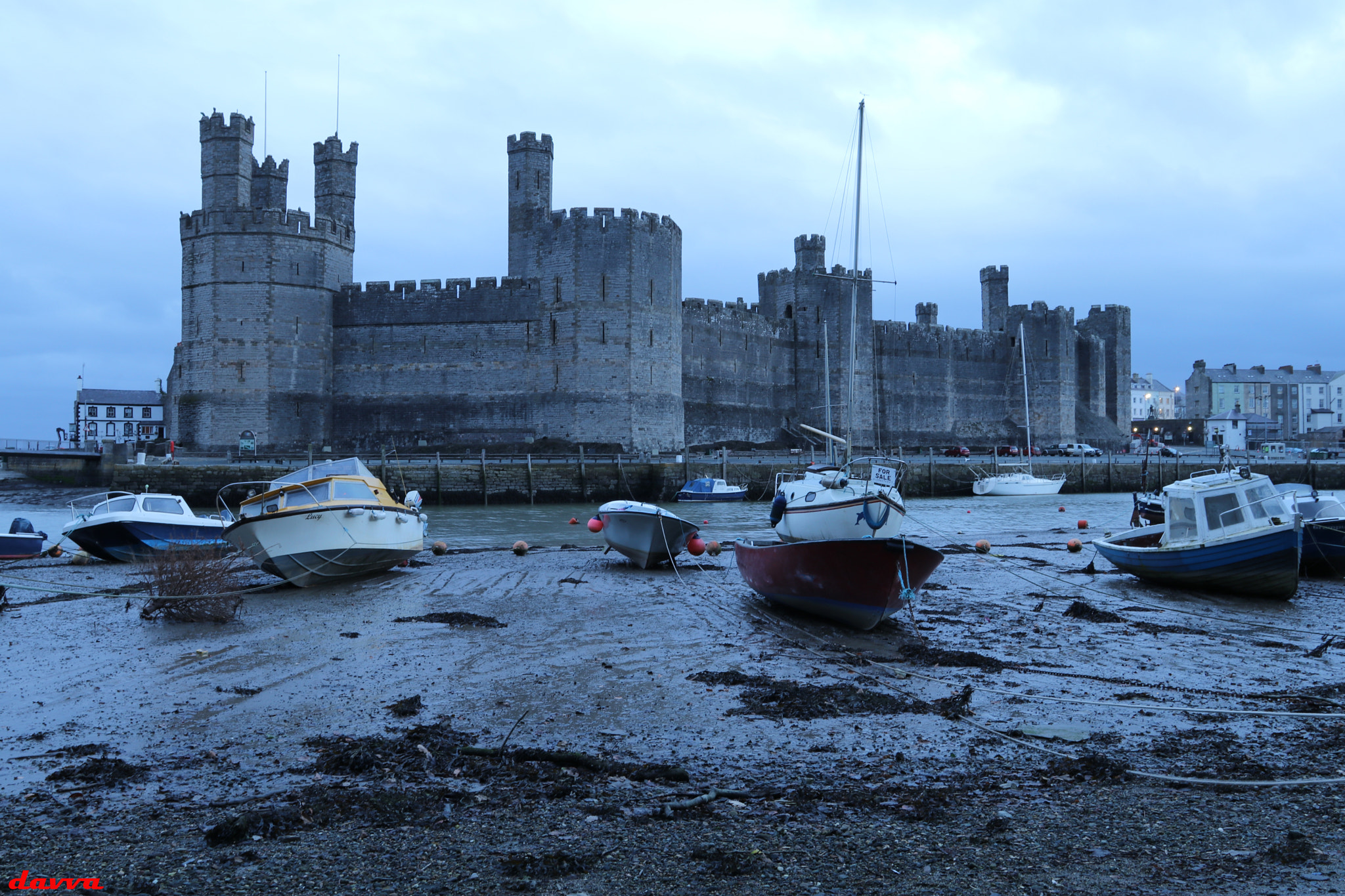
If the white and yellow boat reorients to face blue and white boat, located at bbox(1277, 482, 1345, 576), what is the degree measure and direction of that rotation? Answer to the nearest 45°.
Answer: approximately 135° to its left

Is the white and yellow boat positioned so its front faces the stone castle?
no

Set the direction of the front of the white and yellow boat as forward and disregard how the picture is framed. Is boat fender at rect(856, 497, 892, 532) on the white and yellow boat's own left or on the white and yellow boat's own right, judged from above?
on the white and yellow boat's own left

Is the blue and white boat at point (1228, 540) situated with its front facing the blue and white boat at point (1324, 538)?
no

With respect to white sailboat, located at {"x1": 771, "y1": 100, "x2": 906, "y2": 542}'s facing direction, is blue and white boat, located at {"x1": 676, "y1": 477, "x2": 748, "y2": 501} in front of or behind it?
behind

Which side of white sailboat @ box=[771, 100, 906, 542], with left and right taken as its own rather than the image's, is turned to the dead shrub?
right

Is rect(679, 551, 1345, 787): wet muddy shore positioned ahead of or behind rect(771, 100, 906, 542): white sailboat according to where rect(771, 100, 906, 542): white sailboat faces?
ahead

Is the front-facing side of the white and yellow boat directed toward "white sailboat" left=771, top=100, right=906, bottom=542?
no

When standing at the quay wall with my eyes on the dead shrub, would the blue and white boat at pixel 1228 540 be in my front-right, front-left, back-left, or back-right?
front-left

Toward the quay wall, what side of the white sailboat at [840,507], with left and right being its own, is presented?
back

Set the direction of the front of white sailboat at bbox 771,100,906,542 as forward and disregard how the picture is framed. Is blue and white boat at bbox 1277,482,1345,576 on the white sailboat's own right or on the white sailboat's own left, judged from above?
on the white sailboat's own left

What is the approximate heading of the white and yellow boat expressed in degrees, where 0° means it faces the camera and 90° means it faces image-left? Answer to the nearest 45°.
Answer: approximately 45°

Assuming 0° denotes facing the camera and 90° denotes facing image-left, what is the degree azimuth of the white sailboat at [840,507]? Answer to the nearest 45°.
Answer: approximately 315°
